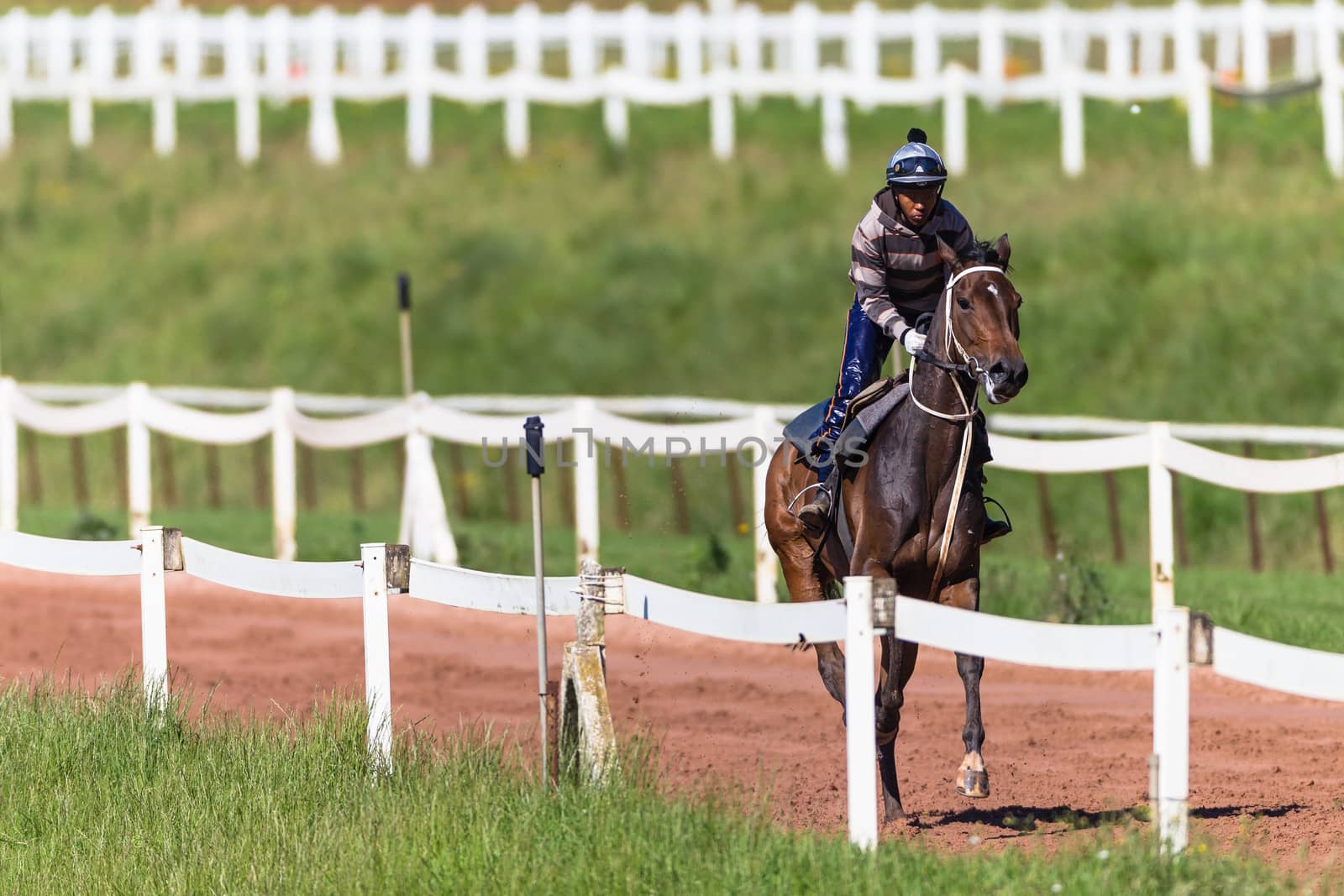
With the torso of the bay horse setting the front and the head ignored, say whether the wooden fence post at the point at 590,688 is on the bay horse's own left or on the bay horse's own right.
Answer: on the bay horse's own right

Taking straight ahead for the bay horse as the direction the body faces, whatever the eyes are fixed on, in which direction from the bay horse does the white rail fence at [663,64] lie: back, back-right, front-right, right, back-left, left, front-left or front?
back-left

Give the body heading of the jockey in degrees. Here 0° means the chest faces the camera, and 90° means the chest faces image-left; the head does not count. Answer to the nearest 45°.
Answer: approximately 315°

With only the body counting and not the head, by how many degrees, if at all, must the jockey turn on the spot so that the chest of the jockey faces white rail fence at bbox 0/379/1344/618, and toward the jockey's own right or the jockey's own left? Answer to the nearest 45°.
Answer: approximately 135° to the jockey's own left

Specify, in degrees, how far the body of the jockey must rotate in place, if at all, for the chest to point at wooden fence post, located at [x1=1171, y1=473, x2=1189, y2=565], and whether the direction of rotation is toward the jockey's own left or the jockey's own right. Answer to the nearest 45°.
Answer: approximately 135° to the jockey's own left

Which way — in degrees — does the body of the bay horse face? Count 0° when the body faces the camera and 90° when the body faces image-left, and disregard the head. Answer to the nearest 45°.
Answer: approximately 315°
